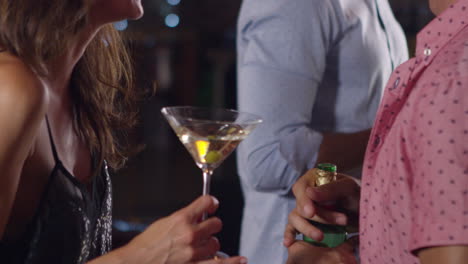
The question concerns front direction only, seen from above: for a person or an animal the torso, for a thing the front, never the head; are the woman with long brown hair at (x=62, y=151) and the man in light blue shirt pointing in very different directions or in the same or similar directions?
same or similar directions

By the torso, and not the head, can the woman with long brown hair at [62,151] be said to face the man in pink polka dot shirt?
yes

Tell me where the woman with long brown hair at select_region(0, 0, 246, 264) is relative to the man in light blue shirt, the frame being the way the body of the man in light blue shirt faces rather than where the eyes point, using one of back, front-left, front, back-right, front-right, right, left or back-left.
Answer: right

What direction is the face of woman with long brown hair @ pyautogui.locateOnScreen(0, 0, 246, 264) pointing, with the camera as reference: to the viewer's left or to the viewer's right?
to the viewer's right

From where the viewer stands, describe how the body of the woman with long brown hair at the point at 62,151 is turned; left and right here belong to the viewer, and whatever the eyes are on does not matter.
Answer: facing the viewer and to the right of the viewer

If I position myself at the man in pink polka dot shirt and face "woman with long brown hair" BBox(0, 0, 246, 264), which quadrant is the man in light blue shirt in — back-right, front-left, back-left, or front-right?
front-right

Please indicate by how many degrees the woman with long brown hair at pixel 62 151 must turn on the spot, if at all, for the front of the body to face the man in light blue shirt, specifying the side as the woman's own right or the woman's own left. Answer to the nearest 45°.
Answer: approximately 90° to the woman's own left

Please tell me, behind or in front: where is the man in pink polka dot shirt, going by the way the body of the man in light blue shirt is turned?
in front

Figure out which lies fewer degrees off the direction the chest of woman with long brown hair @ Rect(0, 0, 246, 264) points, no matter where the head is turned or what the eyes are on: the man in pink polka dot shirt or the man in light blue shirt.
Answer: the man in pink polka dot shirt
